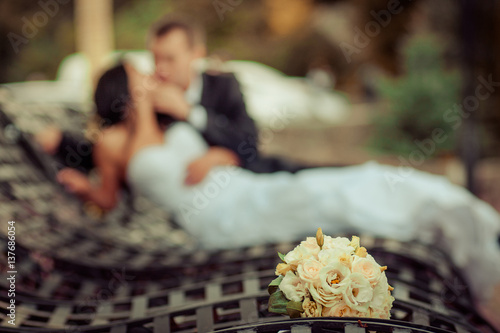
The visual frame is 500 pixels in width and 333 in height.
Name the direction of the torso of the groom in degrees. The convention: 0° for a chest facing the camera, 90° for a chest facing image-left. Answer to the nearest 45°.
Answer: approximately 45°
